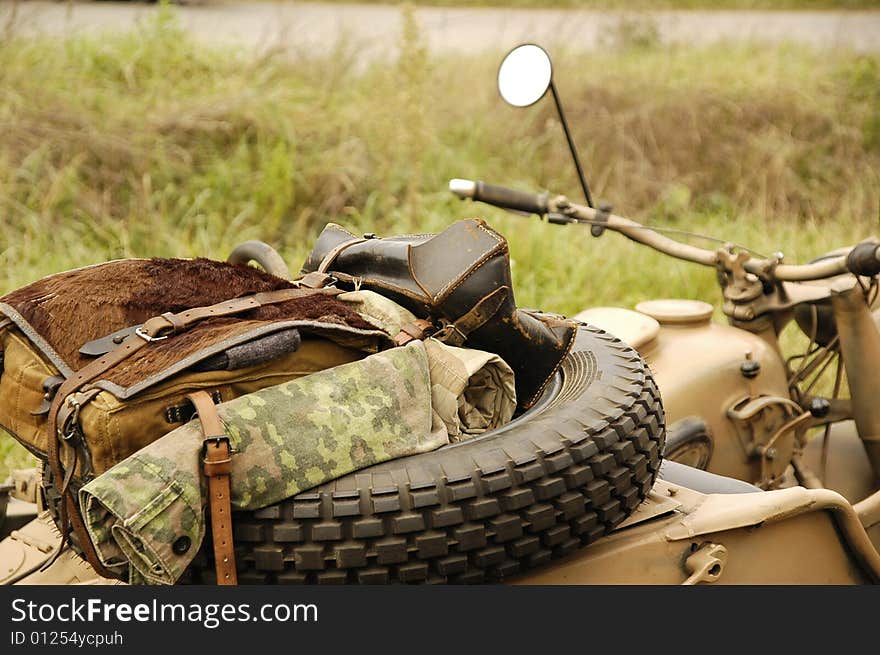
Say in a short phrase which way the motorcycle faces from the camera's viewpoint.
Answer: facing away from the viewer and to the right of the viewer

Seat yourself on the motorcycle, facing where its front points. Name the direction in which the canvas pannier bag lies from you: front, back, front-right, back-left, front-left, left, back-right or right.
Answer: back
